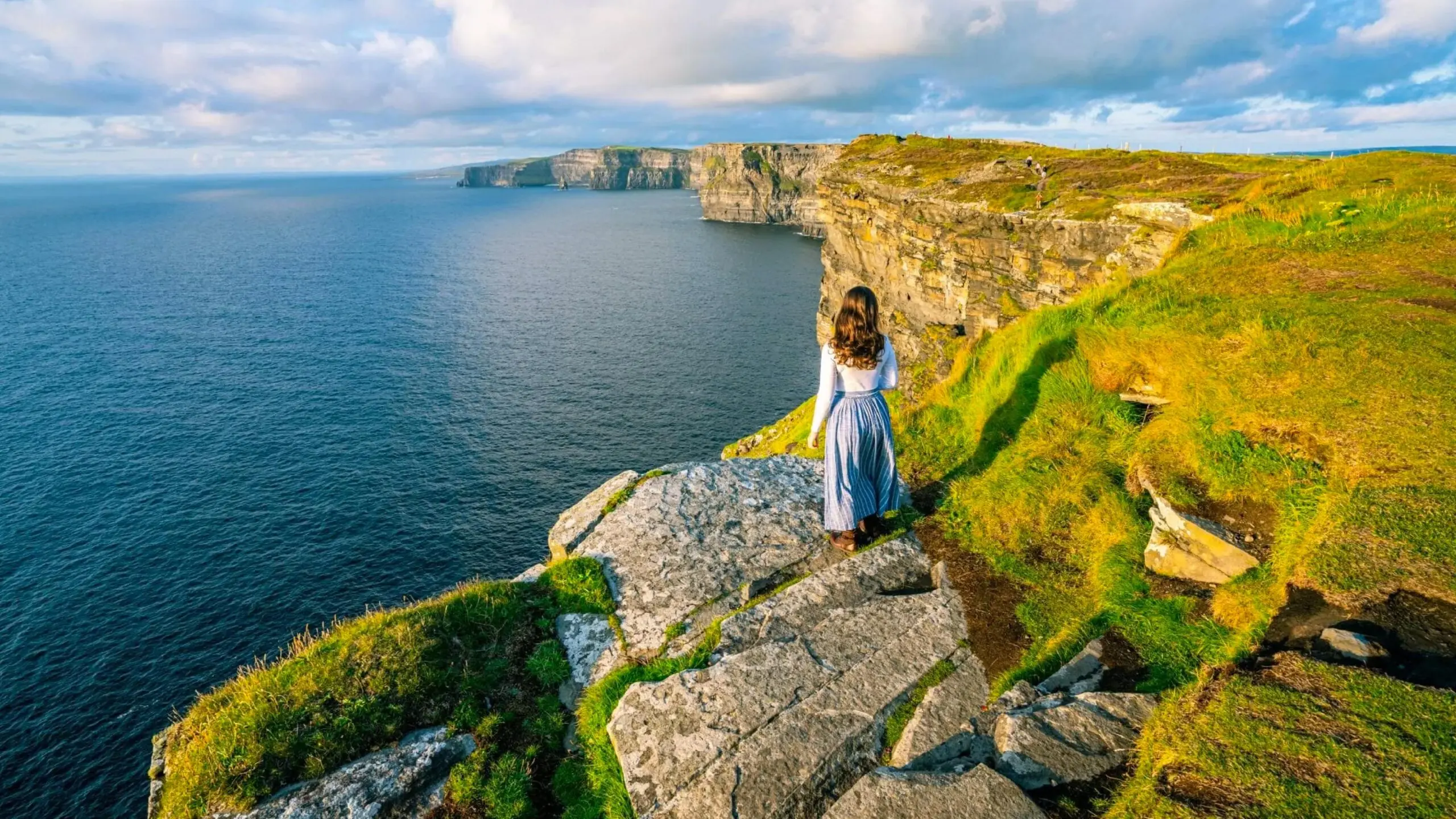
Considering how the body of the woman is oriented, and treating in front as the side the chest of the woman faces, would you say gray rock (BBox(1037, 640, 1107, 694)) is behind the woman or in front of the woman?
behind

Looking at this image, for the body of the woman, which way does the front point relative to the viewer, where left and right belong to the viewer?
facing away from the viewer

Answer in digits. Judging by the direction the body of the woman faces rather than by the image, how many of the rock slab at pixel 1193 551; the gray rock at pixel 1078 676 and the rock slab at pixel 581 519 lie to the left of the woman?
1

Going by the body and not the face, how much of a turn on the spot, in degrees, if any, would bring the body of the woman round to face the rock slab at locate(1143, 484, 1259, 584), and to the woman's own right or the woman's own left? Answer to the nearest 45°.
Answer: approximately 135° to the woman's own right

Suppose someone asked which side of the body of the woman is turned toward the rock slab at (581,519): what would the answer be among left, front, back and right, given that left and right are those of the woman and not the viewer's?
left

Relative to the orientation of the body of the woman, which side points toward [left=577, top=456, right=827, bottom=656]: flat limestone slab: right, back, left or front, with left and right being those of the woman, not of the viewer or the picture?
left

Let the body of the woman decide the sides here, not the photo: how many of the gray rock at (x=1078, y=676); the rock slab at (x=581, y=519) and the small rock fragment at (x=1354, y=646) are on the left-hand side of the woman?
1

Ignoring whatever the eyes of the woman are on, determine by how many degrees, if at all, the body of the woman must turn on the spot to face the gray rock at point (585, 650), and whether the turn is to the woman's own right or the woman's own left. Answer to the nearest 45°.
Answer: approximately 135° to the woman's own left

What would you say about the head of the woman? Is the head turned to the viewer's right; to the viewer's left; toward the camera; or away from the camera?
away from the camera

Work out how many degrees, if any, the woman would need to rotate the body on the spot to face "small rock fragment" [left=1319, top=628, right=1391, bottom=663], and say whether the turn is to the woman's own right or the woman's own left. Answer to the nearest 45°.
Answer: approximately 135° to the woman's own right

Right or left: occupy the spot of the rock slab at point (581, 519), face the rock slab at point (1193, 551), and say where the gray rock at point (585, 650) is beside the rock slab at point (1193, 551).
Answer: right

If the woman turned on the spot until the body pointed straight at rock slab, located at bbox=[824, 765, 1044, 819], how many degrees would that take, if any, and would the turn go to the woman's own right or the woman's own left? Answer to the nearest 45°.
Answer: approximately 180°

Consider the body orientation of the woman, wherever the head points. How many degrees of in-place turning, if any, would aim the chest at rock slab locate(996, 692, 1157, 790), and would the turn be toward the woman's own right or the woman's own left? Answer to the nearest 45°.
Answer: approximately 180°
